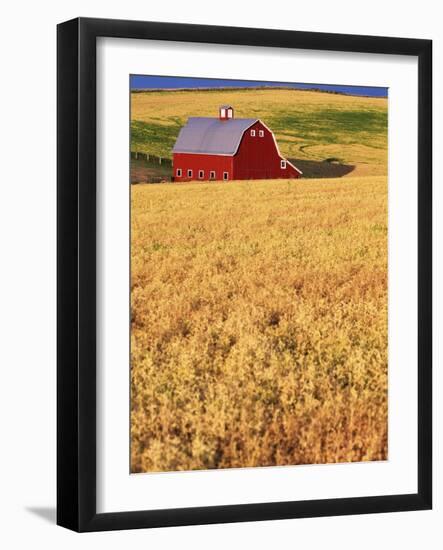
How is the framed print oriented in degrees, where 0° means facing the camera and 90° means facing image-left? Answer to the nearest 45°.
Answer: approximately 315°
